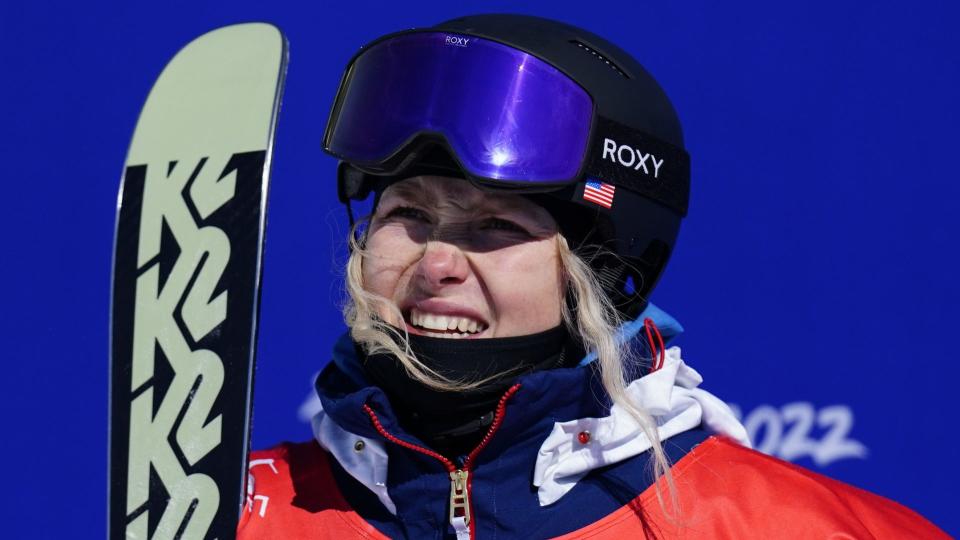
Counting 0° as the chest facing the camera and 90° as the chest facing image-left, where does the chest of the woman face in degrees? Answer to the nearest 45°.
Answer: approximately 45°
